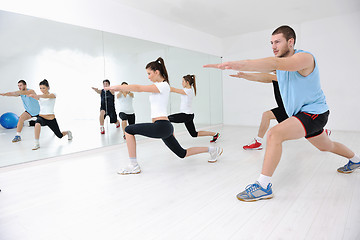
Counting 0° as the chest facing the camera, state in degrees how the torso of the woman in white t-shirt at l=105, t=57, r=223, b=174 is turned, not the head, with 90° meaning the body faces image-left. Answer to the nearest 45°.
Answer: approximately 90°

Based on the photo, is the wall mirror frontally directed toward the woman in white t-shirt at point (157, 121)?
yes

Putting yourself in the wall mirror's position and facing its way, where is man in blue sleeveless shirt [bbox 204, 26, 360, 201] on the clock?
The man in blue sleeveless shirt is roughly at 12 o'clock from the wall mirror.

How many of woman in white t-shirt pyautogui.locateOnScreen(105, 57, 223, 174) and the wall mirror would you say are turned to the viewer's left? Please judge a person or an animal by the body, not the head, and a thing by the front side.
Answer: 1

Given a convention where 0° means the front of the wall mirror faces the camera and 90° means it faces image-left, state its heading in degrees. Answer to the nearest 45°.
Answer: approximately 315°

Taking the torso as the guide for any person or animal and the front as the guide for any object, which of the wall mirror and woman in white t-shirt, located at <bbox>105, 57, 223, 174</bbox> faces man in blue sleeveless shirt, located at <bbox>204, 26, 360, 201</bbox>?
the wall mirror

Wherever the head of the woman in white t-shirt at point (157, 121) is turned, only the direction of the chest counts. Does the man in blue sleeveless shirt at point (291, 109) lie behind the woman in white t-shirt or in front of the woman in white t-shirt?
behind
